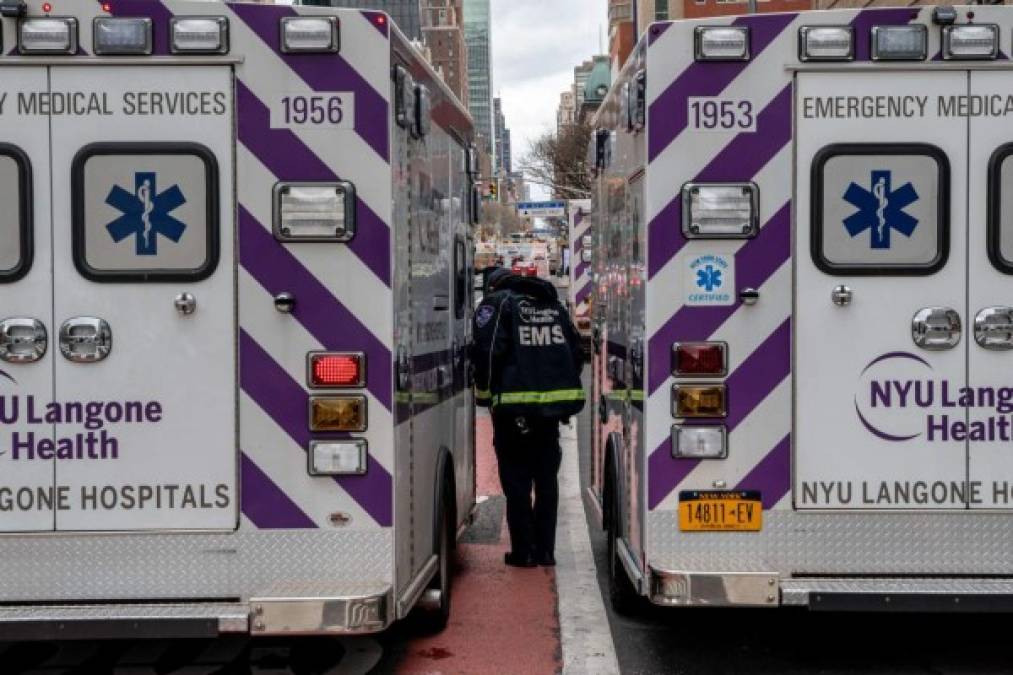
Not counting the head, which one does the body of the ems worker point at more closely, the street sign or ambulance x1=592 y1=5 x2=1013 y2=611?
the street sign

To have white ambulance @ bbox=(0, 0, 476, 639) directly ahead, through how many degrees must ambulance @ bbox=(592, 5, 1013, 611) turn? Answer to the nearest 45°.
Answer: approximately 90° to its left

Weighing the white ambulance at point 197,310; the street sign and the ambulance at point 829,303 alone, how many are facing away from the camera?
2

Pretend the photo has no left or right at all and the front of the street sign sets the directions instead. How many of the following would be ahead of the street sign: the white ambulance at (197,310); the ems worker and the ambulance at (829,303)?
3

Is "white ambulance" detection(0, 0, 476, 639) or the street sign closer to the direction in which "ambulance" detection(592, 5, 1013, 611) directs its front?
the street sign

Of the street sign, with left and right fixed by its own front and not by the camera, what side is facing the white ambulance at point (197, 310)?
front

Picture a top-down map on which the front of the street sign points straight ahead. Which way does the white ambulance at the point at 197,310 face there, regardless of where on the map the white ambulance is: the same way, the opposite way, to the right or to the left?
the opposite way

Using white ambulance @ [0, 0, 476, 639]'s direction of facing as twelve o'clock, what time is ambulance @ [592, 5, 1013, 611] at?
The ambulance is roughly at 3 o'clock from the white ambulance.

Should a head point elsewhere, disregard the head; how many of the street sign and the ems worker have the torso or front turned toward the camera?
1

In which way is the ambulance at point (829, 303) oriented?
away from the camera

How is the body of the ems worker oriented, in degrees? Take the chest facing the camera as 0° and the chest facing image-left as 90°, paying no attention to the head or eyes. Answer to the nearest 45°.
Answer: approximately 135°

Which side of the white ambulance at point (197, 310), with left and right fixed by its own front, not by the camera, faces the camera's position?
back

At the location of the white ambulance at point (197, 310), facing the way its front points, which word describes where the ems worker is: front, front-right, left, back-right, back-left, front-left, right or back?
front-right

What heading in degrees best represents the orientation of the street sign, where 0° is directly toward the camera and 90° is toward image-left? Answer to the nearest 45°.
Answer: approximately 0°

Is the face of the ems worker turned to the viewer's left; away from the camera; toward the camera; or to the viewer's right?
away from the camera
